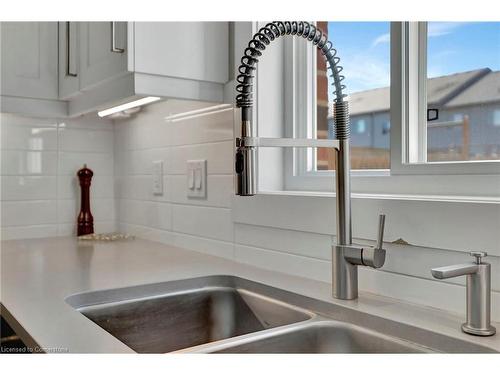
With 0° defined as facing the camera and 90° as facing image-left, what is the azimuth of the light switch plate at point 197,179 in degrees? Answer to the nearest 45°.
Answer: approximately 45°

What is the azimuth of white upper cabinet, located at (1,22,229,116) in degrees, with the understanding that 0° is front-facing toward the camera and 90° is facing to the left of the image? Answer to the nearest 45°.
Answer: approximately 45°

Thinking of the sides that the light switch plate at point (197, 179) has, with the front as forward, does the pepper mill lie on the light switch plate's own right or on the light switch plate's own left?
on the light switch plate's own right

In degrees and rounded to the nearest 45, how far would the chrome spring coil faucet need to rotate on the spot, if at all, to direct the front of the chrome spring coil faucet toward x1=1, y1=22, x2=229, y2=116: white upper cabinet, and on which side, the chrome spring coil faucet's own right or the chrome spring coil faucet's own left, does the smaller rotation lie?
approximately 90° to the chrome spring coil faucet's own right

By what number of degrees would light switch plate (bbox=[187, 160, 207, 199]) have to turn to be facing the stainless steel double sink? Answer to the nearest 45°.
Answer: approximately 45° to its left

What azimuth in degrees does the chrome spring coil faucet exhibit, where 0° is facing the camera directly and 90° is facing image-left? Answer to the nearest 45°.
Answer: approximately 45°

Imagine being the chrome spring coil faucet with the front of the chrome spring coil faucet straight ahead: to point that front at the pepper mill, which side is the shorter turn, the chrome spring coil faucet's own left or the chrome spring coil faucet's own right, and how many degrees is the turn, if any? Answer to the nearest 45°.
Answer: approximately 90° to the chrome spring coil faucet's own right
